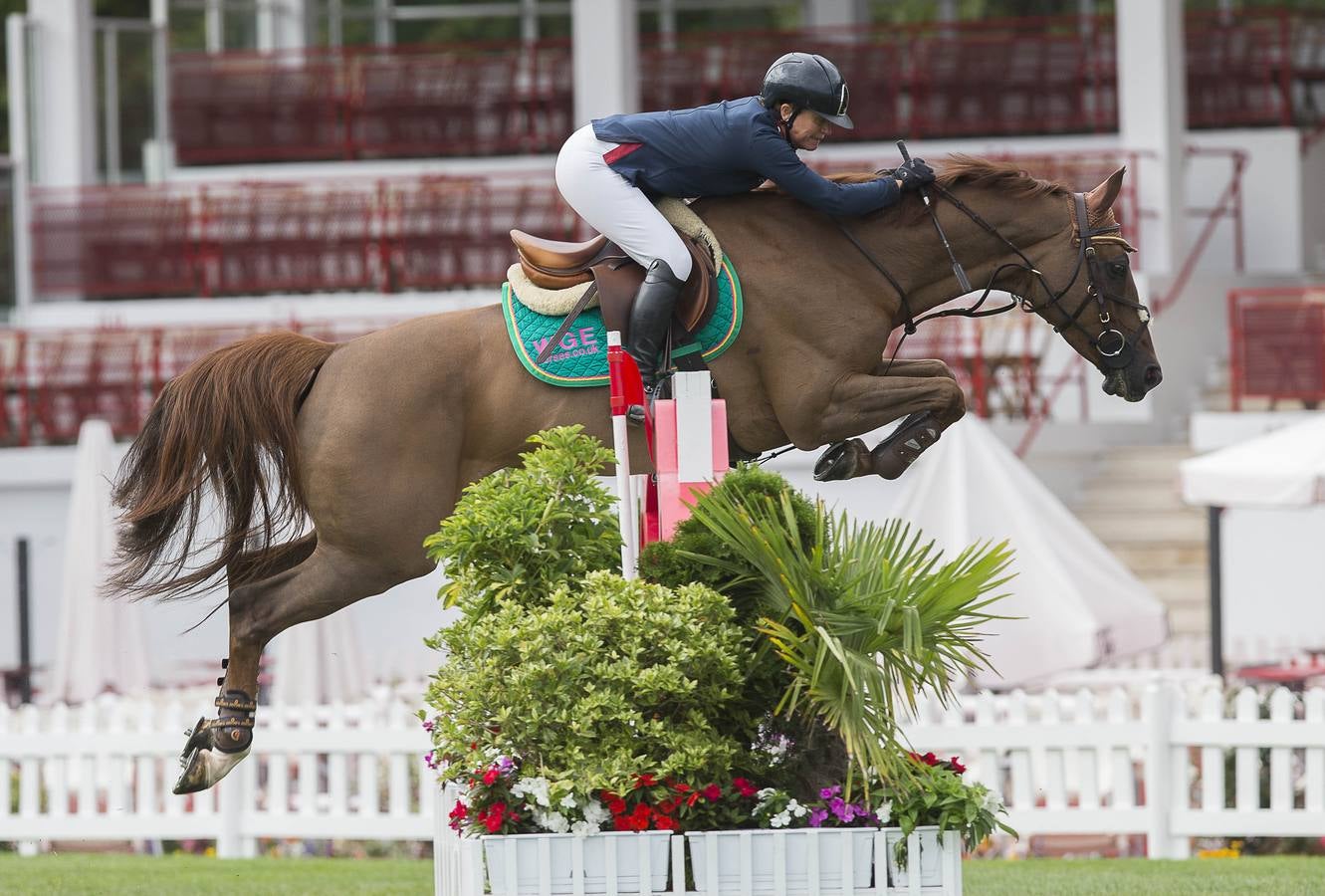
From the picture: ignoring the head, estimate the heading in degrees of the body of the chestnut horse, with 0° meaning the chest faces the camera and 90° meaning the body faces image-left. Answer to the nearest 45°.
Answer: approximately 270°

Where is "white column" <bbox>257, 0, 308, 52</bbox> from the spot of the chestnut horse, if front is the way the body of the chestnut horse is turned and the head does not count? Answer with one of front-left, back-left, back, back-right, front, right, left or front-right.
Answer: left

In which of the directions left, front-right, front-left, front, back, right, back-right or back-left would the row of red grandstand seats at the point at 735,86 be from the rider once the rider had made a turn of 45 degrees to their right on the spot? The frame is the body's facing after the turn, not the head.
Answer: back-left

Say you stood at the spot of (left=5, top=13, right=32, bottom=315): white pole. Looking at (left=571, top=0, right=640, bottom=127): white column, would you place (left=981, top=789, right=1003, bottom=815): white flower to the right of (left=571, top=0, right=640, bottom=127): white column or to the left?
right

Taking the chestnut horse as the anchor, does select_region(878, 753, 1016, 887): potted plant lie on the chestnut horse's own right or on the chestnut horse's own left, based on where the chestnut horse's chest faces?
on the chestnut horse's own right

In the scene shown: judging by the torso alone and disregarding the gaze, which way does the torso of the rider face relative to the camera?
to the viewer's right

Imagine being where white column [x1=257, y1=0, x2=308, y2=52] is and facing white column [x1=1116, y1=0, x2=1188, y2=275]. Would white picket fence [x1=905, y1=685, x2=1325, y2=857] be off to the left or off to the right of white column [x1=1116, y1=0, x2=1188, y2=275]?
right

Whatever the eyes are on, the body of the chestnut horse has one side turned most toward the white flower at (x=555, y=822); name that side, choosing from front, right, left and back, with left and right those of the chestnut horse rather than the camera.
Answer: right
